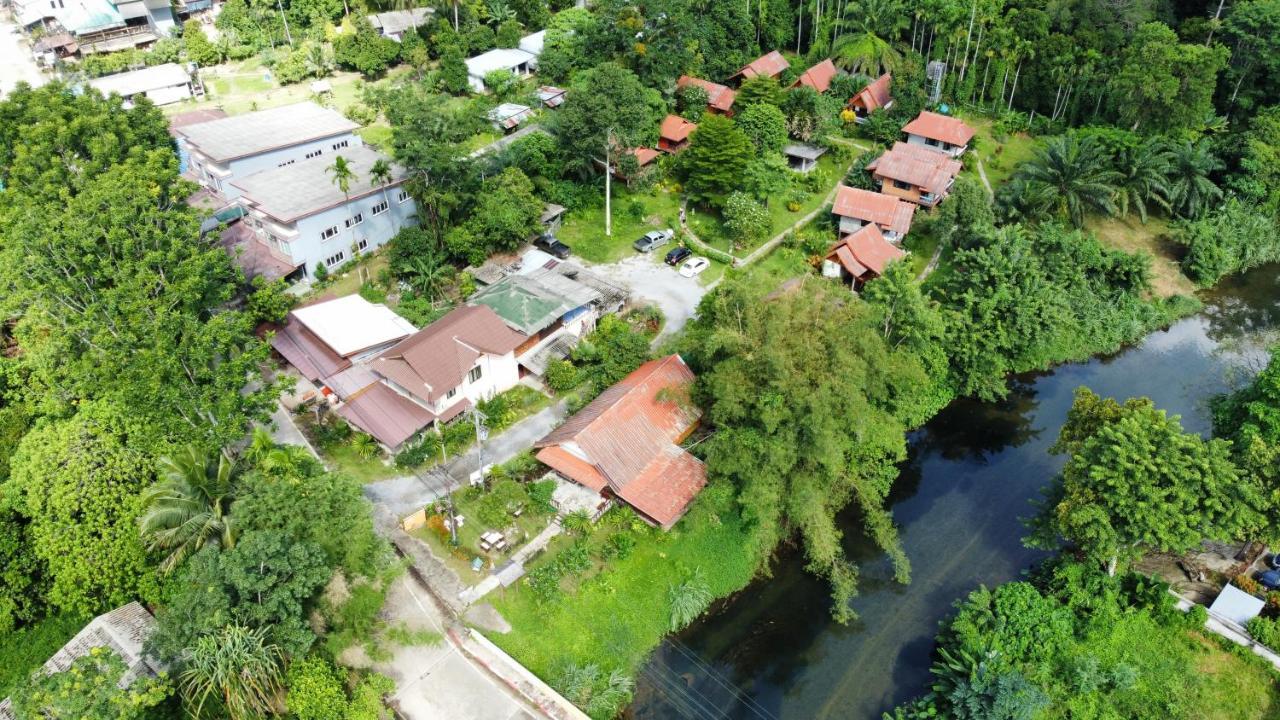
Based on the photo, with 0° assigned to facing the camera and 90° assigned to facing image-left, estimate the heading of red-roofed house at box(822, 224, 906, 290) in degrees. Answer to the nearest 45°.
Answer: approximately 45°

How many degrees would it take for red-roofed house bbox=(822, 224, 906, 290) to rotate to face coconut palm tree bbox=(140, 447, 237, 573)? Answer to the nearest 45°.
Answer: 0° — it already faces it

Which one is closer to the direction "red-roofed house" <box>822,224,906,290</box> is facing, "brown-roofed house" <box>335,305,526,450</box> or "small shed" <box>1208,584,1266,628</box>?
the brown-roofed house

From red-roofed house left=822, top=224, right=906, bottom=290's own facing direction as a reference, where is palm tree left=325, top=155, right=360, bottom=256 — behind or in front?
in front

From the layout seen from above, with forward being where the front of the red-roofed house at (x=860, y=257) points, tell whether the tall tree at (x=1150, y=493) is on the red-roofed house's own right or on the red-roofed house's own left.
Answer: on the red-roofed house's own left

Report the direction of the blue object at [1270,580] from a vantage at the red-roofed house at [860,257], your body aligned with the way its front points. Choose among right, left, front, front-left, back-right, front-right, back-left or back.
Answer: left

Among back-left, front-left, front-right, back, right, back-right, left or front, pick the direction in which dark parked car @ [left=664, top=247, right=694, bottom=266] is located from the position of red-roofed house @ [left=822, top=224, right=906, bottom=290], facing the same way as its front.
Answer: front-right

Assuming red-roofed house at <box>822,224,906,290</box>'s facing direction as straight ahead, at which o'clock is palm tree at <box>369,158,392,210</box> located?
The palm tree is roughly at 1 o'clock from the red-roofed house.

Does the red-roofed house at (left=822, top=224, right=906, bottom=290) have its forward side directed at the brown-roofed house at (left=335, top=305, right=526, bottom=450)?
yes

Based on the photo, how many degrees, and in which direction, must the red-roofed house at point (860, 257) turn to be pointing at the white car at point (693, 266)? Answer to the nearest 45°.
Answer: approximately 45° to its right
